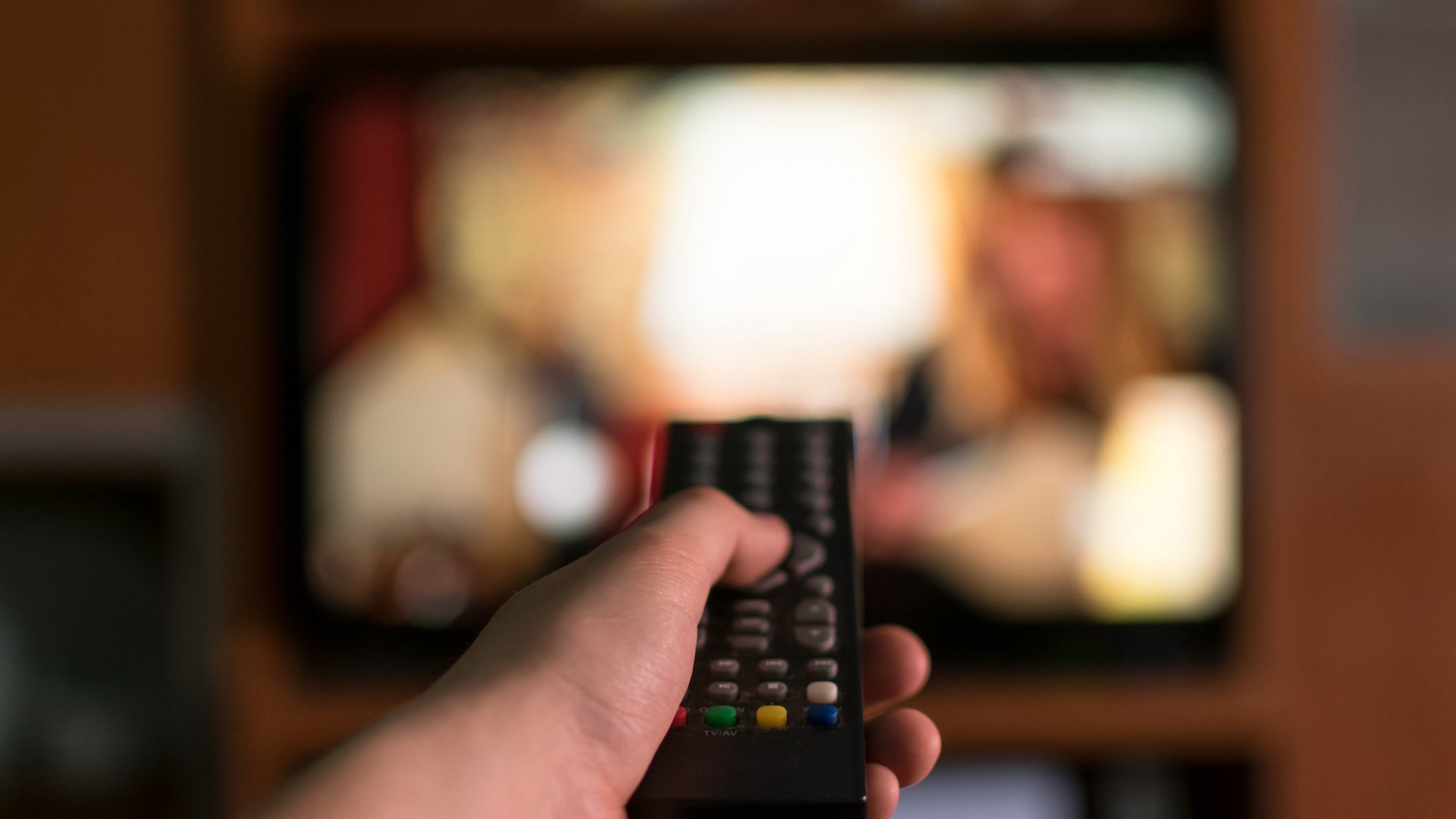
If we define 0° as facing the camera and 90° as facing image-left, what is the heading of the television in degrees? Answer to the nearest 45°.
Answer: approximately 0°
